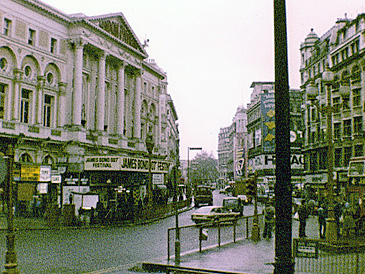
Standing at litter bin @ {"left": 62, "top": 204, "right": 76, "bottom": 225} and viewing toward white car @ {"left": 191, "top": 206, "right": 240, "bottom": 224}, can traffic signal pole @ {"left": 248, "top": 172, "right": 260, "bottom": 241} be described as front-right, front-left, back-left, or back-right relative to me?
front-right

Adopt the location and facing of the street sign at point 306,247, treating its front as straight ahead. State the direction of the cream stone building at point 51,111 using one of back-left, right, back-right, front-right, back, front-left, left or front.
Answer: back-right

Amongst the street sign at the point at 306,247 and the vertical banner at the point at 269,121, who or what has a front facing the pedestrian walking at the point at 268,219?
the vertical banner

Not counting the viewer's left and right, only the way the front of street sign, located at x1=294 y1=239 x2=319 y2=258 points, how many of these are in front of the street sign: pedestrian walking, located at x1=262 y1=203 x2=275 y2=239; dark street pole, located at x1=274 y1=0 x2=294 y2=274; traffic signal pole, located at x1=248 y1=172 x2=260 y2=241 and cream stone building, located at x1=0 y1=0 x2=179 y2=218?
1

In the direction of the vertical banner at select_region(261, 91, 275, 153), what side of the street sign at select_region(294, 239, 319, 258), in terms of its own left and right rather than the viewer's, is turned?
back

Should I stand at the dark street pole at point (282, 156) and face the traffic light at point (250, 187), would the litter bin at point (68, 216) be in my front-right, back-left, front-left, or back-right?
front-left

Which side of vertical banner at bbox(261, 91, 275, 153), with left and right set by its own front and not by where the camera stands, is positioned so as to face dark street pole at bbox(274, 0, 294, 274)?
front

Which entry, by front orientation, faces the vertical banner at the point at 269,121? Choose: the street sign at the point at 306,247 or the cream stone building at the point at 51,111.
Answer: the cream stone building

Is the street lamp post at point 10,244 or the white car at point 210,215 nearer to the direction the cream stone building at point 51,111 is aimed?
the white car

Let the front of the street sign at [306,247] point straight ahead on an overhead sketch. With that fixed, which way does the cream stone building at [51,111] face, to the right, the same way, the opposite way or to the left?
to the left

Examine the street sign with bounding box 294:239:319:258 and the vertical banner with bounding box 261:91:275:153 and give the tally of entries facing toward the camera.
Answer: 2

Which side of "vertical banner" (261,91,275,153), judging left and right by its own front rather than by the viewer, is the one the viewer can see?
front

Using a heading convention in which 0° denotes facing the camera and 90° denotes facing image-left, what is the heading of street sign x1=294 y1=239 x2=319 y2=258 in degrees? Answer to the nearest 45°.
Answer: approximately 0°

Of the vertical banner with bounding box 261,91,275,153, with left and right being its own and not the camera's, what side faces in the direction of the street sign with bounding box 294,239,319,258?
front

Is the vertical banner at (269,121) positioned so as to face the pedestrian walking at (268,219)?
yes

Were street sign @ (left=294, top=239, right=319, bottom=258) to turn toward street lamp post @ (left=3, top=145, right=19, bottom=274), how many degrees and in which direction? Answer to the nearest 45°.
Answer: approximately 90° to its right
